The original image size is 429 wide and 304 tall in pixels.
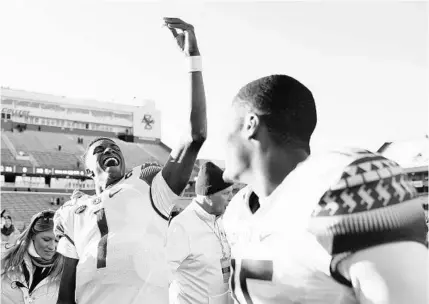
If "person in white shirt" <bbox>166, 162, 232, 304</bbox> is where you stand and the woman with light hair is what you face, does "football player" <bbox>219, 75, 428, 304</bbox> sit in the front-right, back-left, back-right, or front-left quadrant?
back-left

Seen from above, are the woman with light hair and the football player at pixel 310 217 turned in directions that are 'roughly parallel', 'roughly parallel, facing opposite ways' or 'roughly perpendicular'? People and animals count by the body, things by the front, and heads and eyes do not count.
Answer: roughly perpendicular

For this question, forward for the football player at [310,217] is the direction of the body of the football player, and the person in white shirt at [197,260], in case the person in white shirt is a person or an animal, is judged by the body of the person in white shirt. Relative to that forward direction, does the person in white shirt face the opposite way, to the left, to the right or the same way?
to the left

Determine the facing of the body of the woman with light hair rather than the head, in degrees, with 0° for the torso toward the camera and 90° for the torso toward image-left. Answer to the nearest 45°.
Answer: approximately 0°

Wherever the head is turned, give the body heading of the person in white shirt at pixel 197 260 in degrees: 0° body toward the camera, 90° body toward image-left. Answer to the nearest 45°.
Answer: approximately 315°
